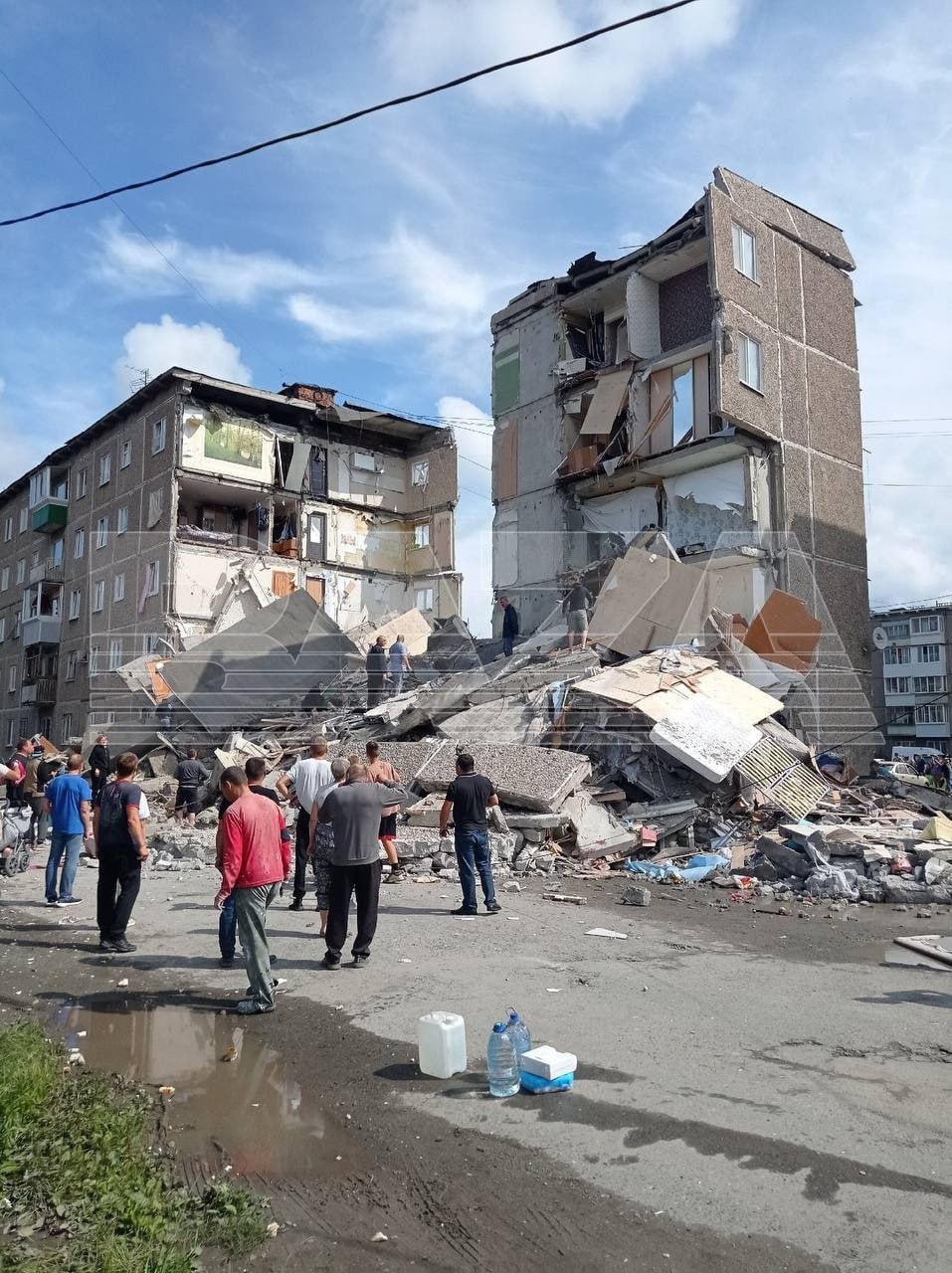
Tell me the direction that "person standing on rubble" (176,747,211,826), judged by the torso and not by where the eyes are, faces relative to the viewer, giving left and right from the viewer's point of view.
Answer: facing away from the viewer

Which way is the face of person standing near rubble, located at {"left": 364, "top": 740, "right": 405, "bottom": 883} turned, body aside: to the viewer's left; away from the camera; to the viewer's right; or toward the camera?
away from the camera

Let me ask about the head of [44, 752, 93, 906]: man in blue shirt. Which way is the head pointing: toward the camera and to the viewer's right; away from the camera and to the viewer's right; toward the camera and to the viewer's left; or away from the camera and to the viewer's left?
away from the camera and to the viewer's right

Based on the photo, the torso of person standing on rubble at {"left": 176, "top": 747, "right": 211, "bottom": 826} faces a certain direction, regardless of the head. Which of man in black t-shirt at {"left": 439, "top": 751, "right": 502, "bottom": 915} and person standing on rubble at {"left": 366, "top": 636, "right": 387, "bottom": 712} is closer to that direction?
the person standing on rubble

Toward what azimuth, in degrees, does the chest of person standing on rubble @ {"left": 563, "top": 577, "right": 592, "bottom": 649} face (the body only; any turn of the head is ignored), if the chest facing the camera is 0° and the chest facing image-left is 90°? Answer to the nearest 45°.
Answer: approximately 180°

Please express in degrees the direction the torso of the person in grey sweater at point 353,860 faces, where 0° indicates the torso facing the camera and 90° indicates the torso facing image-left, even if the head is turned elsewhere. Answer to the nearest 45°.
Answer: approximately 180°

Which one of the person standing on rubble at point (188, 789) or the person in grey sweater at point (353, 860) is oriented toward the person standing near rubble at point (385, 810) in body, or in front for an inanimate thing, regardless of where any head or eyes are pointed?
the person in grey sweater
